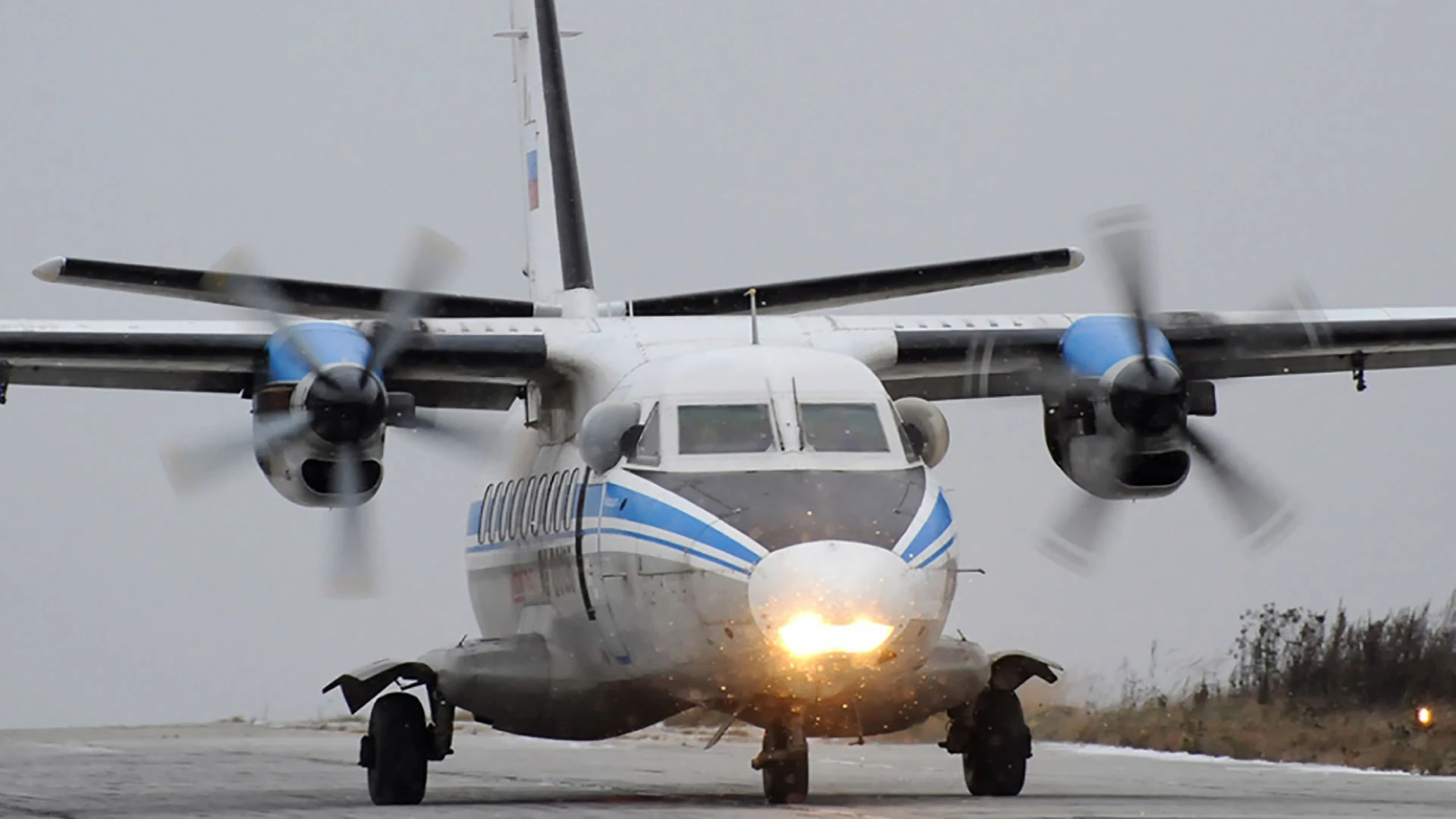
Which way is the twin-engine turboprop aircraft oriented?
toward the camera
